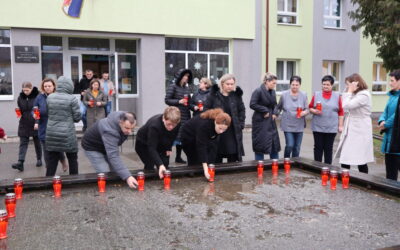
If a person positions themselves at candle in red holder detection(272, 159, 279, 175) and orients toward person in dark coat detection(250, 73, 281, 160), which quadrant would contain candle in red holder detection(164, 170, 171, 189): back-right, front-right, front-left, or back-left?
back-left

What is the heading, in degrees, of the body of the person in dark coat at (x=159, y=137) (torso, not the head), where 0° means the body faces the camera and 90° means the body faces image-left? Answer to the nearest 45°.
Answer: approximately 315°

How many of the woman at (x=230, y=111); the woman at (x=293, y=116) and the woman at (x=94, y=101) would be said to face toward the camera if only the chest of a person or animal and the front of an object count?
3

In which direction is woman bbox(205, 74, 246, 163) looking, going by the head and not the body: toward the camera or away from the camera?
toward the camera

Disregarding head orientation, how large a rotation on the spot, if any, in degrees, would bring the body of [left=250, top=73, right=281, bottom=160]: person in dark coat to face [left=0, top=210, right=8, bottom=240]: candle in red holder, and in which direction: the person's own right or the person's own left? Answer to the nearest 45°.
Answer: approximately 45° to the person's own right

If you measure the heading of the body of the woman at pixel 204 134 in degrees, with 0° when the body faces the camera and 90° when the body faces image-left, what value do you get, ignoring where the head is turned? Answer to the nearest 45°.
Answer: approximately 315°

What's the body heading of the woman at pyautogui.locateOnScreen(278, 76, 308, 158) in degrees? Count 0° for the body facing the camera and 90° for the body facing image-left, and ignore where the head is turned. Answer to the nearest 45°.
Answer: approximately 0°

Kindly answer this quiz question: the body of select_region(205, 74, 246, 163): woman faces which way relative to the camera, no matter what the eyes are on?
toward the camera

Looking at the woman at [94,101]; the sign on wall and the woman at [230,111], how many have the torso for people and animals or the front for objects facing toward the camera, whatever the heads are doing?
3

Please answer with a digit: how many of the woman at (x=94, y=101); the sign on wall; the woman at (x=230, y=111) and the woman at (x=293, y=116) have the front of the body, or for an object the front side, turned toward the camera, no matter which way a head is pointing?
4

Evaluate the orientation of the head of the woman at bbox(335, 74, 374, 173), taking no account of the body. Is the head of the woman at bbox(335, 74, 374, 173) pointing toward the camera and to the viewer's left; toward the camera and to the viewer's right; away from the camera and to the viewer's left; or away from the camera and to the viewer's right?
toward the camera and to the viewer's left

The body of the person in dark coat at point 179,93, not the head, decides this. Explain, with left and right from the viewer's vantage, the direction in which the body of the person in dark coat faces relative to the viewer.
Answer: facing the viewer and to the right of the viewer
